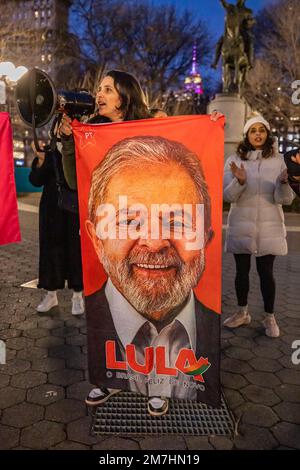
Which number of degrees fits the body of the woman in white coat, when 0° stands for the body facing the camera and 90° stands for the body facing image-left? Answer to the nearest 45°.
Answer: approximately 0°

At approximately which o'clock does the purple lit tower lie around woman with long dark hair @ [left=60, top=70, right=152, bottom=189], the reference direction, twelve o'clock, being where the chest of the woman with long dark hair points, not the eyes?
The purple lit tower is roughly at 5 o'clock from the woman with long dark hair.

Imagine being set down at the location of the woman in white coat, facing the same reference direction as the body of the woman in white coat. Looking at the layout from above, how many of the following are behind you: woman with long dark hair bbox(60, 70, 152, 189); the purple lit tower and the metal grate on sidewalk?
1

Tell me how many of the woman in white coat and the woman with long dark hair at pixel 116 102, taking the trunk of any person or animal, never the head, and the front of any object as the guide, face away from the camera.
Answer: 0

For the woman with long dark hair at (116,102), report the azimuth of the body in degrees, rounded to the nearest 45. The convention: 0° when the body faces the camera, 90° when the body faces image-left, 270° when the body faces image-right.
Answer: approximately 45°

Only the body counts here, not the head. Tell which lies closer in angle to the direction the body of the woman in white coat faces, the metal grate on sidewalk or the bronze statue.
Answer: the metal grate on sidewalk

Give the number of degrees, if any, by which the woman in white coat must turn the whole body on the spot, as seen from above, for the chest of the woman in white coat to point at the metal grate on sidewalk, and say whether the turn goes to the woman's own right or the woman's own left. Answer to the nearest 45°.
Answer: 0° — they already face it

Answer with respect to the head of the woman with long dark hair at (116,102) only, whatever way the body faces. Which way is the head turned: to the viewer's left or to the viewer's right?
to the viewer's left

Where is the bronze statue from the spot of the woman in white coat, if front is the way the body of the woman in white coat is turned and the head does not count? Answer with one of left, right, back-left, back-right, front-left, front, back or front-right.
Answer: back
